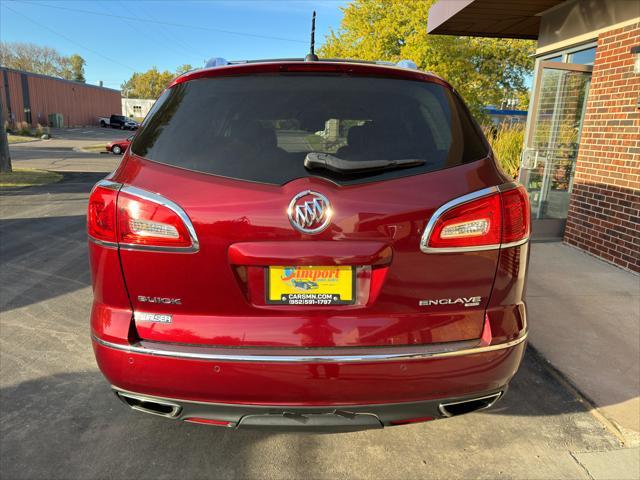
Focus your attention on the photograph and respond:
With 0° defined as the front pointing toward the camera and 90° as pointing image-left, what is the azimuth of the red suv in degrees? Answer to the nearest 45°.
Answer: approximately 180°

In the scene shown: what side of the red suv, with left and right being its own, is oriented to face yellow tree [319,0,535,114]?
front

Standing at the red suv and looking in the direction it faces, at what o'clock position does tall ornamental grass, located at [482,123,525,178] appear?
The tall ornamental grass is roughly at 1 o'clock from the red suv.

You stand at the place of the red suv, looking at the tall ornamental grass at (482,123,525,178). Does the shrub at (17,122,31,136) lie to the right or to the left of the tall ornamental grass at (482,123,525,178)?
left

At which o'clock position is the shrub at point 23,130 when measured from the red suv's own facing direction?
The shrub is roughly at 11 o'clock from the red suv.

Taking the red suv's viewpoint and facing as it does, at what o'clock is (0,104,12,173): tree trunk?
The tree trunk is roughly at 11 o'clock from the red suv.

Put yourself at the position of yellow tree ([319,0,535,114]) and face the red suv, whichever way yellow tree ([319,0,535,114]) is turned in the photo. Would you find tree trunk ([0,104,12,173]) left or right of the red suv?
right
